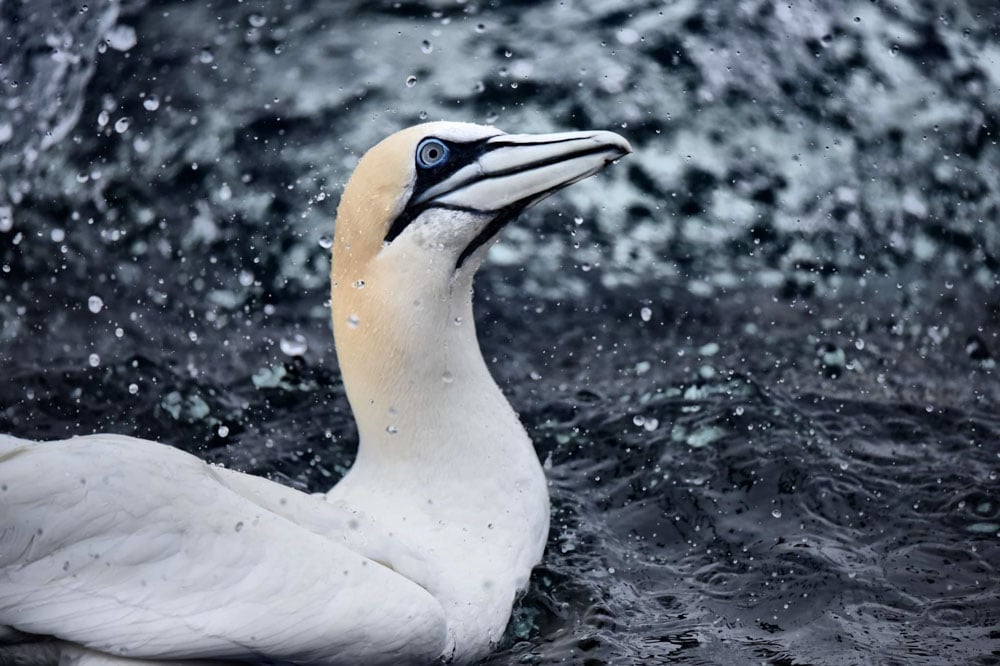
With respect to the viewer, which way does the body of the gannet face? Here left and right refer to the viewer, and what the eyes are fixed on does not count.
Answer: facing to the right of the viewer

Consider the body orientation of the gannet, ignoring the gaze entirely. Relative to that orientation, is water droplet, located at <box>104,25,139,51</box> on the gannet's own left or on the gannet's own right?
on the gannet's own left

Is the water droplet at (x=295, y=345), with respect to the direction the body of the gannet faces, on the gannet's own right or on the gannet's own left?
on the gannet's own left
